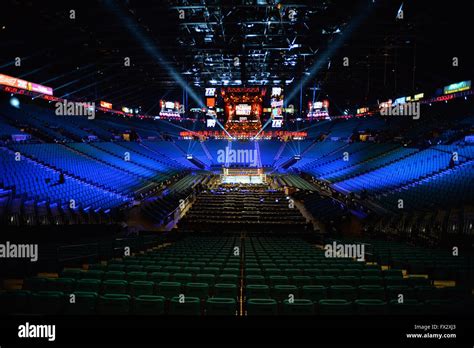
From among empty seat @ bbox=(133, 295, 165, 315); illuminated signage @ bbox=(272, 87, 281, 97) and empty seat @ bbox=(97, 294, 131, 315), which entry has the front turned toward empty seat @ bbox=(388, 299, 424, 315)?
the illuminated signage

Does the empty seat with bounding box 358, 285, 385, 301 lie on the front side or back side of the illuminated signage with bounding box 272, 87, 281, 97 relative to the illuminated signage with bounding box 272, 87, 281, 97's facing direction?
on the front side

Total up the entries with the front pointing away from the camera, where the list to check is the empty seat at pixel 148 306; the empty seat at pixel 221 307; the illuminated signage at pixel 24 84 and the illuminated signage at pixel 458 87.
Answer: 2

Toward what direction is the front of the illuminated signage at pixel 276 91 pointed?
toward the camera

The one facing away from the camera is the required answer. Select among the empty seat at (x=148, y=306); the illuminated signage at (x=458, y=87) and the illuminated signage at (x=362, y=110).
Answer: the empty seat

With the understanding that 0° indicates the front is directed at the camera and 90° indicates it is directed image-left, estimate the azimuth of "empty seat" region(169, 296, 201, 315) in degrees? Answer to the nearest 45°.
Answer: approximately 180°

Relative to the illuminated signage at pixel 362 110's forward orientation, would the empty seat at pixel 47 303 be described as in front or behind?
in front

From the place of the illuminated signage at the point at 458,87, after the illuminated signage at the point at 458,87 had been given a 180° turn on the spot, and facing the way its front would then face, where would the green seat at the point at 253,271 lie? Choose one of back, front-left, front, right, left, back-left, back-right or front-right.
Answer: back-right

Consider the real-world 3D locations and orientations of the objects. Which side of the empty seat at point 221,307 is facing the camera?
back

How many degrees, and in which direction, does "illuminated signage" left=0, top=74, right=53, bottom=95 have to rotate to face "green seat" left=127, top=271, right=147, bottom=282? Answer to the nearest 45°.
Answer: approximately 45° to its right

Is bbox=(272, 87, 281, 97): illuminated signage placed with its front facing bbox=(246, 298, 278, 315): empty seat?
yes

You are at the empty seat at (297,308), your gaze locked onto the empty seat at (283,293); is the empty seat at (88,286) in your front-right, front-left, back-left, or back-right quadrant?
front-left

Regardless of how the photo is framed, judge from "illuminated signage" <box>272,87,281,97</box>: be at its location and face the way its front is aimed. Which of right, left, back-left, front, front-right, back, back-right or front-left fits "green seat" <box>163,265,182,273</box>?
front

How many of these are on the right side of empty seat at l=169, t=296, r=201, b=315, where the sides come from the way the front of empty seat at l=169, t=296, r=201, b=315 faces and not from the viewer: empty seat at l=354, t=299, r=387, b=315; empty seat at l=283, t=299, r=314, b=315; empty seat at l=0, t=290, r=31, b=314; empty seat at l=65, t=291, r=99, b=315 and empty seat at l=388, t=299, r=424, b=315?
3

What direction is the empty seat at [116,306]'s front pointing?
away from the camera

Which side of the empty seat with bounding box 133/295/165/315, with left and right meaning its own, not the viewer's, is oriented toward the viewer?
back

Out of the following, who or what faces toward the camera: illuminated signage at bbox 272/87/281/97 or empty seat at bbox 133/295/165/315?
the illuminated signage
